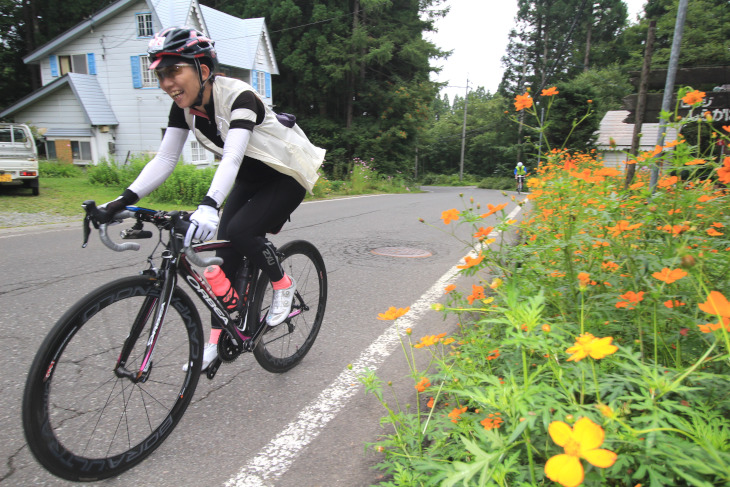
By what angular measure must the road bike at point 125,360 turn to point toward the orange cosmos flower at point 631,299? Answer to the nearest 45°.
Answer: approximately 90° to its left

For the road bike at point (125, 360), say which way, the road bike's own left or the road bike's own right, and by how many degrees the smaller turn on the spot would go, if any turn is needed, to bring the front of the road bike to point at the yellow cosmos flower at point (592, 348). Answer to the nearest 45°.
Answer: approximately 90° to the road bike's own left

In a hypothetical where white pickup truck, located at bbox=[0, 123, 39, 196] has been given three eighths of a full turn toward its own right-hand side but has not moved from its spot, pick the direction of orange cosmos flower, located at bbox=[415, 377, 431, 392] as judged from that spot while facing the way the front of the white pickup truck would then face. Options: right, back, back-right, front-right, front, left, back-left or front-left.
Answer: front-right

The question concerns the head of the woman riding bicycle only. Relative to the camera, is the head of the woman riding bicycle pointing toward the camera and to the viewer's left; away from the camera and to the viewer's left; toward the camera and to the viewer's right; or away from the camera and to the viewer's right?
toward the camera and to the viewer's left

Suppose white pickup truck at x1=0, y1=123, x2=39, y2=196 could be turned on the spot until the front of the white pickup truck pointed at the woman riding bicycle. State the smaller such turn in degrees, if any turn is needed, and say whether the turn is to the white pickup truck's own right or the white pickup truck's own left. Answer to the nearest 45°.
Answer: approximately 180°

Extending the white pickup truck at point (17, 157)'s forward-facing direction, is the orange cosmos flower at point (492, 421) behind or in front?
behind

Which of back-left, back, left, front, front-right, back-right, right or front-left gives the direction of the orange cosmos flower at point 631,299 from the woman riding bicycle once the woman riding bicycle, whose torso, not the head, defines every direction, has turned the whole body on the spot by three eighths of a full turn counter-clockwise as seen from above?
front-right

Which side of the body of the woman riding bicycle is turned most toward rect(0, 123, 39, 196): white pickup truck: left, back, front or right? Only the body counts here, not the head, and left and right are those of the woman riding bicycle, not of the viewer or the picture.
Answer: right

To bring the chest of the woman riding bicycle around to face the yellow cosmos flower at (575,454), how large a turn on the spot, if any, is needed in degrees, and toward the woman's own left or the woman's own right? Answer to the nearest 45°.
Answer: approximately 45° to the woman's own left

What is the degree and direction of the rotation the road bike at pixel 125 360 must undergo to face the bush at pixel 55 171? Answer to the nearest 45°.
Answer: approximately 135° to its right

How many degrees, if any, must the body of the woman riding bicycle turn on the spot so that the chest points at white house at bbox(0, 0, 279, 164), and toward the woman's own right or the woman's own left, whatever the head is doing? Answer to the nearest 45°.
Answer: approximately 135° to the woman's own right

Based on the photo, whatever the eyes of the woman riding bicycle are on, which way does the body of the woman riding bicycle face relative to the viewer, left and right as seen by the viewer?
facing the viewer and to the left of the viewer

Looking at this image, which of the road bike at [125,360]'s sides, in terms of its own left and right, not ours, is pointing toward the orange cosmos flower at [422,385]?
left
